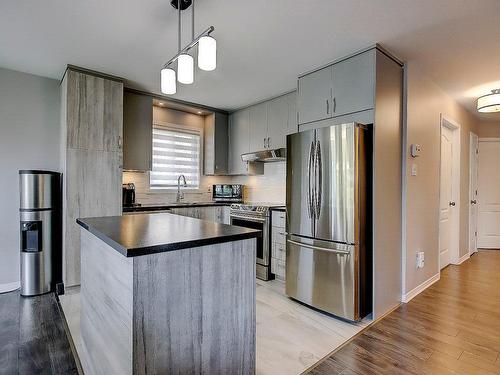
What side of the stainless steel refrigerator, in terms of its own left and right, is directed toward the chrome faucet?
right

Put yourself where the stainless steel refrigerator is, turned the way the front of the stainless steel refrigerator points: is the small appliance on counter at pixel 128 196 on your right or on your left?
on your right

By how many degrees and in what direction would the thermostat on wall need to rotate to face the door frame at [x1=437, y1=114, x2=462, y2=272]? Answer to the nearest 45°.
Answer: approximately 135° to its left

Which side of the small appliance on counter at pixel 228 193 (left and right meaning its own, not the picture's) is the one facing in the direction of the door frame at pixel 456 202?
left

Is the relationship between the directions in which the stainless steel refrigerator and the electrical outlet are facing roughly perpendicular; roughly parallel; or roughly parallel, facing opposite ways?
roughly perpendicular

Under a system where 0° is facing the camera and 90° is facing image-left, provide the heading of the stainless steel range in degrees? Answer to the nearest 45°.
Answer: approximately 45°

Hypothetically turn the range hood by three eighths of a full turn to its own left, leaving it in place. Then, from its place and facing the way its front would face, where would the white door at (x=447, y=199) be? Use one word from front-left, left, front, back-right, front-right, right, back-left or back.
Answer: front
